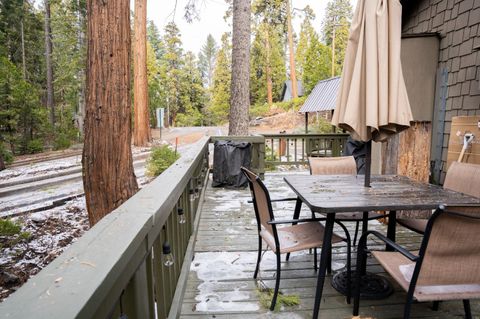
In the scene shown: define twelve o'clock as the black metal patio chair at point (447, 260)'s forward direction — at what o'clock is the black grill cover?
The black grill cover is roughly at 12 o'clock from the black metal patio chair.

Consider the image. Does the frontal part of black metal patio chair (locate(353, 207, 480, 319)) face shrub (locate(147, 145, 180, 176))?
yes

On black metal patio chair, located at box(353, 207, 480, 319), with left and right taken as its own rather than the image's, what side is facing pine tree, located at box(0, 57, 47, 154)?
front

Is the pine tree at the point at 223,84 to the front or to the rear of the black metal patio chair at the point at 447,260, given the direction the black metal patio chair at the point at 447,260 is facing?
to the front

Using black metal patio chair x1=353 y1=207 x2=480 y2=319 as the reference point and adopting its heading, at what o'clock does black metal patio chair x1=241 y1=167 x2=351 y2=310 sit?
black metal patio chair x1=241 y1=167 x2=351 y2=310 is roughly at 11 o'clock from black metal patio chair x1=353 y1=207 x2=480 y2=319.

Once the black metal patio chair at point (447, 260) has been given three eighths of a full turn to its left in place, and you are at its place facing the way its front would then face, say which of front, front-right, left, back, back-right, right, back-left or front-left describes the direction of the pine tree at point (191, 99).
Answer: back-right

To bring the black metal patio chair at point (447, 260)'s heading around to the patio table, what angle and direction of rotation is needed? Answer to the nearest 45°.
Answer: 0° — it already faces it

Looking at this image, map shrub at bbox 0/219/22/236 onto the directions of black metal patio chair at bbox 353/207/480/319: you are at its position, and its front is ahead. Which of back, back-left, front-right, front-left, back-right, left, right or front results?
front-left

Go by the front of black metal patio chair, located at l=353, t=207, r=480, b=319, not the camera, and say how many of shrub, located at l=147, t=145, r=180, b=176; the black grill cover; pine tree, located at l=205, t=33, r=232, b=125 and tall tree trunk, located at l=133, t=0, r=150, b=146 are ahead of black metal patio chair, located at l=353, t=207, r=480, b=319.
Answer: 4

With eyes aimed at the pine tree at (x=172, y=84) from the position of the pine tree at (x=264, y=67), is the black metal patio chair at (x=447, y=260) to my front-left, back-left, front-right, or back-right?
back-left

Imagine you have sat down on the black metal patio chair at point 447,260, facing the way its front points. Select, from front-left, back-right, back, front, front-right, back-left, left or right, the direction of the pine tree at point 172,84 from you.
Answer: front

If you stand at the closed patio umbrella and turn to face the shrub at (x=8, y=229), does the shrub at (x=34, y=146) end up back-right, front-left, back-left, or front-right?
front-right

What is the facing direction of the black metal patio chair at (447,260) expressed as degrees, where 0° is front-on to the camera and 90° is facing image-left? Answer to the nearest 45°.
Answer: approximately 135°

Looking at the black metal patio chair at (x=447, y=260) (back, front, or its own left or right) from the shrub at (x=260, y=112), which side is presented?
front
